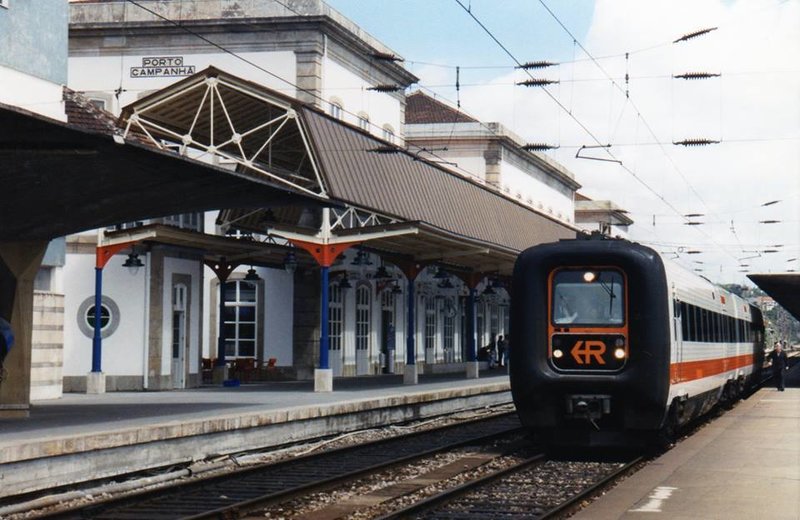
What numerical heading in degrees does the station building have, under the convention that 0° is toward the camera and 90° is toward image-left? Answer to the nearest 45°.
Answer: approximately 315°

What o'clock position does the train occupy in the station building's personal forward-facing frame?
The train is roughly at 1 o'clock from the station building.
